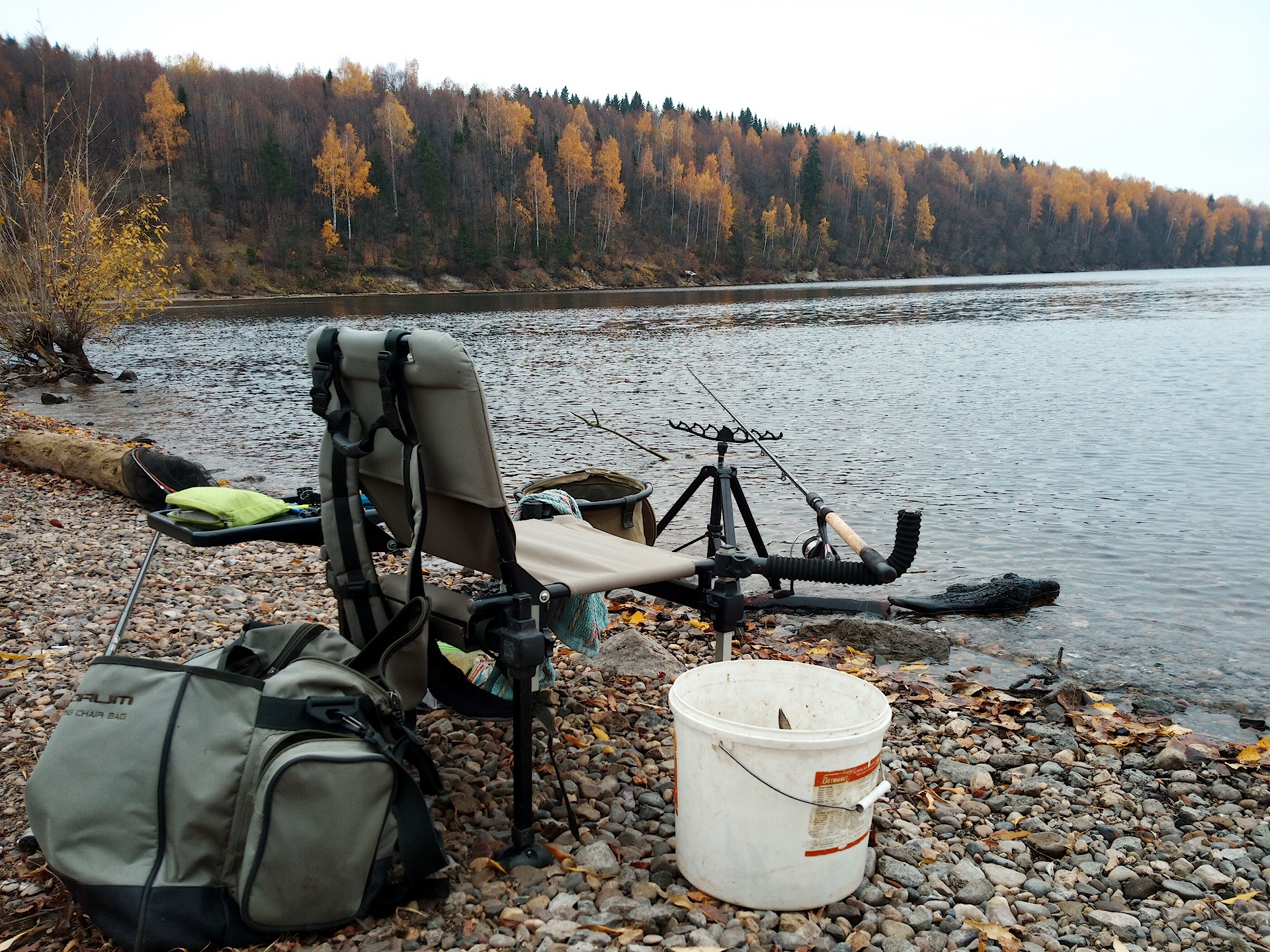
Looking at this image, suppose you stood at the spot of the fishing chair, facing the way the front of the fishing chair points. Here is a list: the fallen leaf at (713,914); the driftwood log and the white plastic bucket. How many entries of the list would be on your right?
2

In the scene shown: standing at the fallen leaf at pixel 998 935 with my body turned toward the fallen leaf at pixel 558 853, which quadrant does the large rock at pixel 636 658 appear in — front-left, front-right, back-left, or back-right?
front-right

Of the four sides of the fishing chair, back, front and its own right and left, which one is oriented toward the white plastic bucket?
right

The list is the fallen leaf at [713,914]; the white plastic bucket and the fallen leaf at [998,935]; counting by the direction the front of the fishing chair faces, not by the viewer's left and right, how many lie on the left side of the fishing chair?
0

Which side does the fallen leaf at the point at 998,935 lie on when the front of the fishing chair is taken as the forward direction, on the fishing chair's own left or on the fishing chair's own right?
on the fishing chair's own right

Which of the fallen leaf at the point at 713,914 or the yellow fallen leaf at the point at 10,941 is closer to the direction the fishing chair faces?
the fallen leaf

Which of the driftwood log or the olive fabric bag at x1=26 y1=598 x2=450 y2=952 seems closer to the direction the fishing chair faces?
the driftwood log

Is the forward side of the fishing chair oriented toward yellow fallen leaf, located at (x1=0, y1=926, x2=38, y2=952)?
no

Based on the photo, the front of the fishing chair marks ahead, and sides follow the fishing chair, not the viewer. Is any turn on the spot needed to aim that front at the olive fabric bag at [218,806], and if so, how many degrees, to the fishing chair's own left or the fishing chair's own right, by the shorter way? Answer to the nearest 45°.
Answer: approximately 180°

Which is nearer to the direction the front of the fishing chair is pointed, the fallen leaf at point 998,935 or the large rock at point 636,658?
the large rock

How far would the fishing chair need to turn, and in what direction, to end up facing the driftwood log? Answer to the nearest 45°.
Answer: approximately 90° to its left

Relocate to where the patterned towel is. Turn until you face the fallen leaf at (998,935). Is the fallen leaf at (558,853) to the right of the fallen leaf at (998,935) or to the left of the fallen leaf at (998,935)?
right

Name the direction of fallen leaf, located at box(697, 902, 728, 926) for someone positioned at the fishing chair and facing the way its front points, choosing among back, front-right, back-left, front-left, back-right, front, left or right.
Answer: right

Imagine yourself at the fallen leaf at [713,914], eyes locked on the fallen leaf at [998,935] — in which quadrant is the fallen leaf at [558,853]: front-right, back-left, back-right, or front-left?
back-left

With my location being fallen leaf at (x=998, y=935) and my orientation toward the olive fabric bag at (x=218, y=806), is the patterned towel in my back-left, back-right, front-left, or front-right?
front-right

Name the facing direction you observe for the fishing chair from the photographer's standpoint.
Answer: facing away from the viewer and to the right of the viewer
